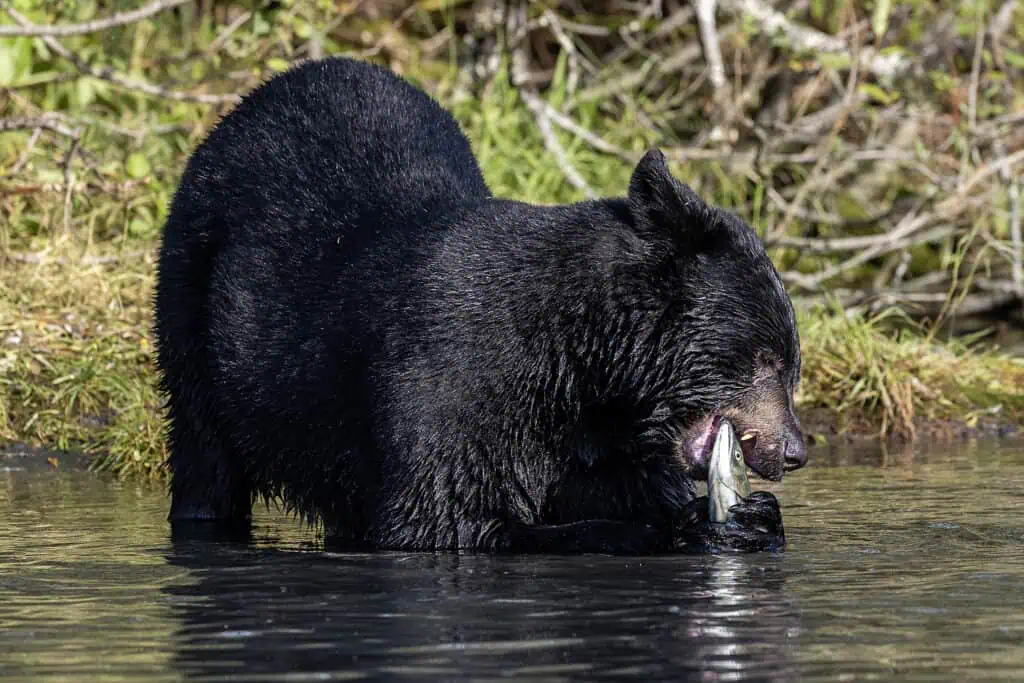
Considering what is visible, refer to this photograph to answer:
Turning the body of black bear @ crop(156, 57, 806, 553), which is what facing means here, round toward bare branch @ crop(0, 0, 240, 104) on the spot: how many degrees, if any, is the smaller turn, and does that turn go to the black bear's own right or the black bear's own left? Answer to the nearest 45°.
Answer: approximately 135° to the black bear's own left

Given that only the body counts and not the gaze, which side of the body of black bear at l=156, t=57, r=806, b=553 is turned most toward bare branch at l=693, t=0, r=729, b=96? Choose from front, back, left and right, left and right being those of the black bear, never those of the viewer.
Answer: left

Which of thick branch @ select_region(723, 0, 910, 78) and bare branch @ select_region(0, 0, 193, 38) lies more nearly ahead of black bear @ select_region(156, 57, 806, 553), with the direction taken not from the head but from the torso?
the thick branch

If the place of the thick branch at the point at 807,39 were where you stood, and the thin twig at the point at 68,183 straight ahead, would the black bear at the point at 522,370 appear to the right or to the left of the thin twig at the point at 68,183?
left

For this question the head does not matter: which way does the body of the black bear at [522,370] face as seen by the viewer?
to the viewer's right

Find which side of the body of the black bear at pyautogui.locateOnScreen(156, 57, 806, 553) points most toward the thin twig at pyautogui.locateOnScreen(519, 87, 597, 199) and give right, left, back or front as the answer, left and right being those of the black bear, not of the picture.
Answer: left

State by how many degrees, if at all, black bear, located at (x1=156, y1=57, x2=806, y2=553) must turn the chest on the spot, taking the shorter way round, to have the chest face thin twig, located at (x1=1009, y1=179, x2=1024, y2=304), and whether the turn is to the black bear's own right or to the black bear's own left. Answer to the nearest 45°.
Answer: approximately 45° to the black bear's own left

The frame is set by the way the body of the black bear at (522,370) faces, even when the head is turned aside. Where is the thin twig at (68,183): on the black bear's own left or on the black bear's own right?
on the black bear's own left
